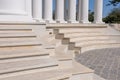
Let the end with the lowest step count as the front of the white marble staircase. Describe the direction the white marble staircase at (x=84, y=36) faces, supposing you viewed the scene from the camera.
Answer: facing the viewer and to the right of the viewer

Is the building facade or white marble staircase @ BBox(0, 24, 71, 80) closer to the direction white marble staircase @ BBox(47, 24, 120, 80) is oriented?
the white marble staircase

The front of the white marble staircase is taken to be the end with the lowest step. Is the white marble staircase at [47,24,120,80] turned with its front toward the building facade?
no

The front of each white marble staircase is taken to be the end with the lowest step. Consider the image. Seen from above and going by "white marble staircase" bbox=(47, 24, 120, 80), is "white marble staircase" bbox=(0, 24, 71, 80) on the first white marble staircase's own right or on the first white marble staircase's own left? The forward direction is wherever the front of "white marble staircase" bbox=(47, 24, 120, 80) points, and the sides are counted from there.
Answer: on the first white marble staircase's own right
